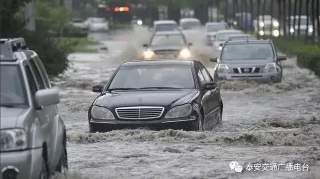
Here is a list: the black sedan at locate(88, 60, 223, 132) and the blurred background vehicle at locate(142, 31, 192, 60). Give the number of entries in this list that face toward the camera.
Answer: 2

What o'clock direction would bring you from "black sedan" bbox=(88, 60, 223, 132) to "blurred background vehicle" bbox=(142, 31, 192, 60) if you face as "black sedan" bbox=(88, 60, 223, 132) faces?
The blurred background vehicle is roughly at 6 o'clock from the black sedan.

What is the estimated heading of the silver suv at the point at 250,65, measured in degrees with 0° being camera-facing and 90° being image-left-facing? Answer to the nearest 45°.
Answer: approximately 0°

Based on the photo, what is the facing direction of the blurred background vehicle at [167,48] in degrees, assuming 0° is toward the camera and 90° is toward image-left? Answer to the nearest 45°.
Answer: approximately 0°

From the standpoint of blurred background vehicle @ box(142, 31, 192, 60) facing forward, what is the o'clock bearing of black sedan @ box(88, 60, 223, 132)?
The black sedan is roughly at 12 o'clock from the blurred background vehicle.

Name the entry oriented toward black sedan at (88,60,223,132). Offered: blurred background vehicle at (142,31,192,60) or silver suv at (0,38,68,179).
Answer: the blurred background vehicle

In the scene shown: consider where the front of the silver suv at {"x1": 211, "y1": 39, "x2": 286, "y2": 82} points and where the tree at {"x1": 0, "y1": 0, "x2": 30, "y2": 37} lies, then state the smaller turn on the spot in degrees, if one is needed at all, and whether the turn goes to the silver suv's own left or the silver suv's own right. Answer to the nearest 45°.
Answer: approximately 90° to the silver suv's own right

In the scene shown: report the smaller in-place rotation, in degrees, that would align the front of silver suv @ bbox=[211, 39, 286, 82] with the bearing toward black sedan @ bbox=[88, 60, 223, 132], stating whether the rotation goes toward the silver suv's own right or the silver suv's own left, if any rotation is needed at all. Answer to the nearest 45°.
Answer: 0° — it already faces it

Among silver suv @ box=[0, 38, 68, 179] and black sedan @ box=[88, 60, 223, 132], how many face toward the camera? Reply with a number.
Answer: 2
